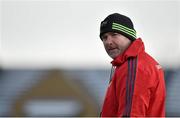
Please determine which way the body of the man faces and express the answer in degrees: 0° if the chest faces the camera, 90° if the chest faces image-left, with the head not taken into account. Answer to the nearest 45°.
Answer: approximately 90°
